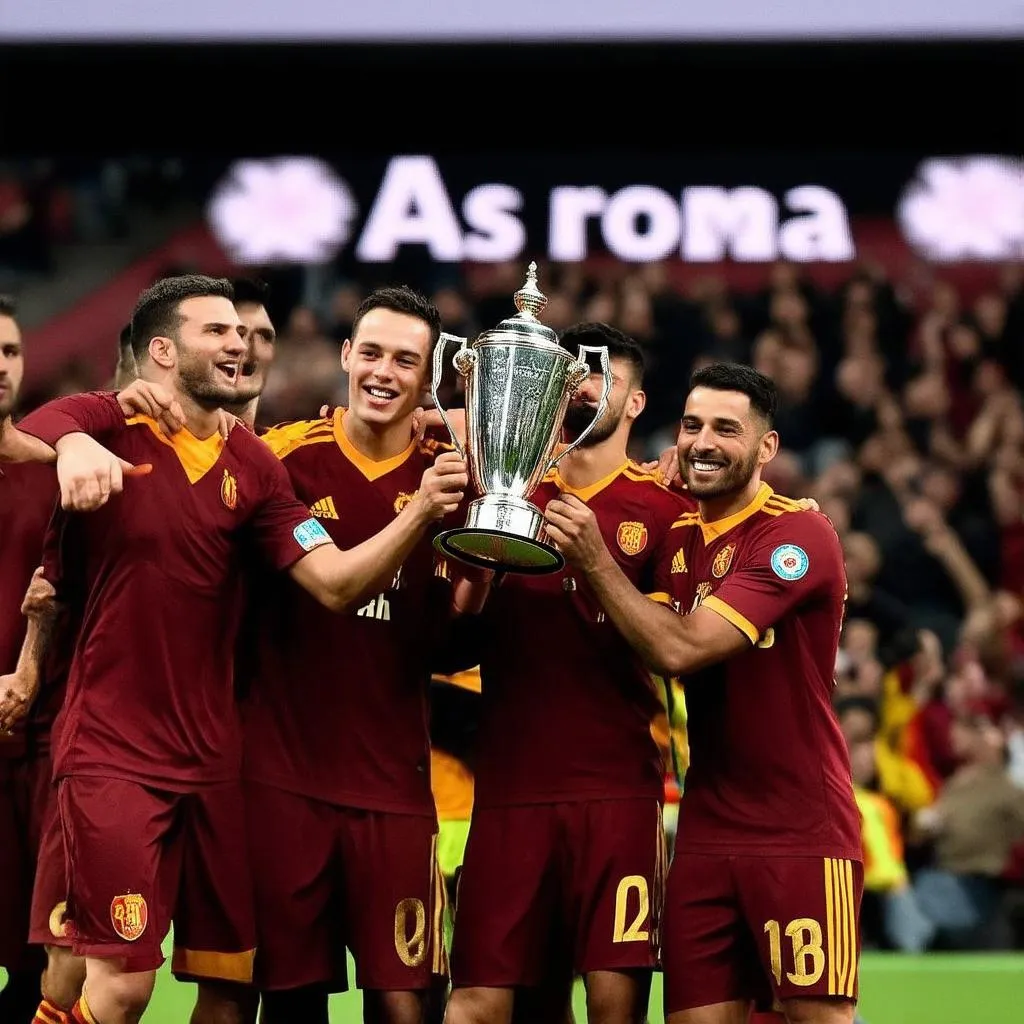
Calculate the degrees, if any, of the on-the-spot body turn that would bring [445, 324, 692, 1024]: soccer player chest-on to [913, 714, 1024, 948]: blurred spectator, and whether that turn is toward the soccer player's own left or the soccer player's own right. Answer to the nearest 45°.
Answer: approximately 135° to the soccer player's own left

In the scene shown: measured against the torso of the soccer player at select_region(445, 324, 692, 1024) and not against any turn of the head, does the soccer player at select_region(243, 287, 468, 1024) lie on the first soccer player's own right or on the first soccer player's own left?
on the first soccer player's own right

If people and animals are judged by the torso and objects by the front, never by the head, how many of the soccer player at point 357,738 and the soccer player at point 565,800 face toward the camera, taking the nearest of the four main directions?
2

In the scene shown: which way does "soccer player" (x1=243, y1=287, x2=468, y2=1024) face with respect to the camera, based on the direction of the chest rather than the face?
toward the camera

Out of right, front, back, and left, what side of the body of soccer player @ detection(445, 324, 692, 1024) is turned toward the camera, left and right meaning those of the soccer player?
front

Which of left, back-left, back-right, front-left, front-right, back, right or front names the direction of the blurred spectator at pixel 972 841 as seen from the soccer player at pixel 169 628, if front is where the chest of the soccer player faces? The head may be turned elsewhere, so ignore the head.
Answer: left

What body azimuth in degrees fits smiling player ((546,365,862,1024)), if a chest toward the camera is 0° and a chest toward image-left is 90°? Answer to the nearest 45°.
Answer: approximately 45°

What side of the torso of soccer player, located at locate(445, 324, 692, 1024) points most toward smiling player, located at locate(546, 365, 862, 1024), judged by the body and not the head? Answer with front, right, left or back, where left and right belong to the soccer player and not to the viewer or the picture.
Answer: left

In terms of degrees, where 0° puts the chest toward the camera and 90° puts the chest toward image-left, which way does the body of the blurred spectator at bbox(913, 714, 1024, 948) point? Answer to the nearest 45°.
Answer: approximately 45°
